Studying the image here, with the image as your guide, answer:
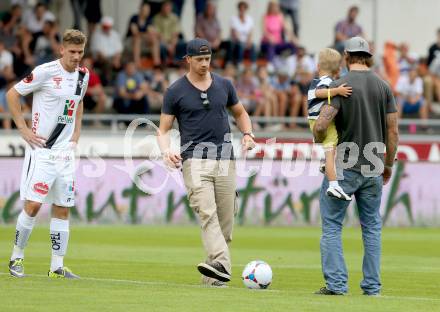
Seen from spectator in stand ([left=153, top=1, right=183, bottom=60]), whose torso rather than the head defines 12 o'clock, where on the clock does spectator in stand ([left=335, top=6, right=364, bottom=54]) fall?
spectator in stand ([left=335, top=6, right=364, bottom=54]) is roughly at 9 o'clock from spectator in stand ([left=153, top=1, right=183, bottom=60]).

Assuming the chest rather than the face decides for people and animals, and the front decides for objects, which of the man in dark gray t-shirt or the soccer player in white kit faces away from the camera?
the man in dark gray t-shirt

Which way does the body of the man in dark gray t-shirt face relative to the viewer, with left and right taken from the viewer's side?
facing away from the viewer

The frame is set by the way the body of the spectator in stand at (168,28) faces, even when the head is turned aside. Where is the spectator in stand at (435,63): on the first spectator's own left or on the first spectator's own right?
on the first spectator's own left

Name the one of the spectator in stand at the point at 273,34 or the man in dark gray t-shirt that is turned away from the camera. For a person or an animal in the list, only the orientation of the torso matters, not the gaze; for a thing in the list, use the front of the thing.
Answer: the man in dark gray t-shirt

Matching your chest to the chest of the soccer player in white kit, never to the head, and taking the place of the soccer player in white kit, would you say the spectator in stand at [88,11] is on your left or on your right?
on your left

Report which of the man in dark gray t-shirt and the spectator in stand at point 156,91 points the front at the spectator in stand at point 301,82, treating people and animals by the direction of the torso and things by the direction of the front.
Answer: the man in dark gray t-shirt

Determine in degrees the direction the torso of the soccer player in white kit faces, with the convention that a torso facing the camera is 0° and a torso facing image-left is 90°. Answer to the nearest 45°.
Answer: approximately 315°
